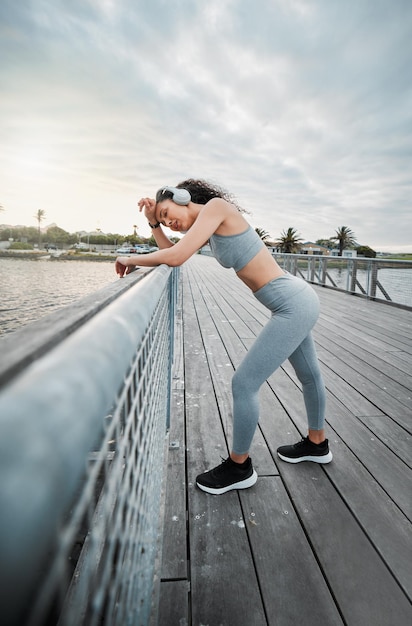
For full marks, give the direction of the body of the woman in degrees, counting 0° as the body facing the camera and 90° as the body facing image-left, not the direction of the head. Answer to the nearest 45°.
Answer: approximately 90°

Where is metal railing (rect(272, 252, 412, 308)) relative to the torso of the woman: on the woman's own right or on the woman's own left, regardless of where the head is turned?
on the woman's own right

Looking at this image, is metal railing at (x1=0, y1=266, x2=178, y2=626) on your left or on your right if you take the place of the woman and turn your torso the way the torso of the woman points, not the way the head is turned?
on your left
